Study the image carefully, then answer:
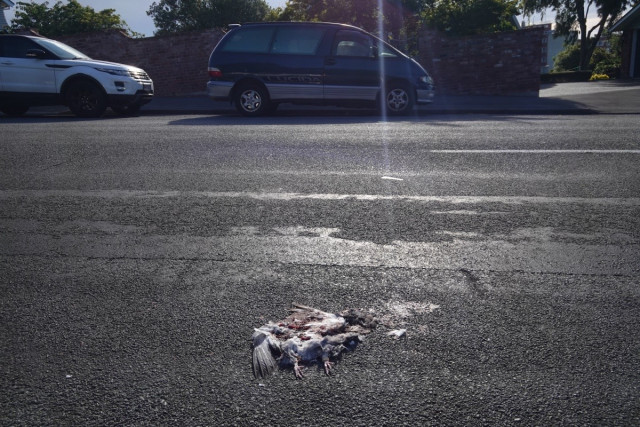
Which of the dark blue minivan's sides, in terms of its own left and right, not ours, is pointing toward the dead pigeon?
right

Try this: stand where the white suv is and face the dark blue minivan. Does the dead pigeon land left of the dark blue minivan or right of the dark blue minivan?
right

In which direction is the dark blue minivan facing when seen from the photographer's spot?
facing to the right of the viewer

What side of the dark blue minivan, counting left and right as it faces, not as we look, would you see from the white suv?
back

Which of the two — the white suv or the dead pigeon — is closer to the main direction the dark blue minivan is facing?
the dead pigeon
